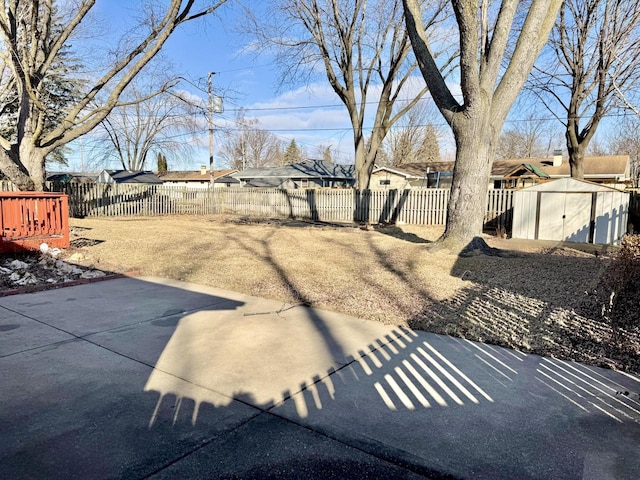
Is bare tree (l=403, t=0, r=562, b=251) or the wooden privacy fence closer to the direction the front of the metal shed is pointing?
the bare tree

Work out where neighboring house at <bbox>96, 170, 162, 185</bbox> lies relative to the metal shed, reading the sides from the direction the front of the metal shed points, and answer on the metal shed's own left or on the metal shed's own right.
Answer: on the metal shed's own right

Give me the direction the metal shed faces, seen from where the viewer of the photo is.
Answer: facing the viewer

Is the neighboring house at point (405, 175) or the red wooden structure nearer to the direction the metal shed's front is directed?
the red wooden structure

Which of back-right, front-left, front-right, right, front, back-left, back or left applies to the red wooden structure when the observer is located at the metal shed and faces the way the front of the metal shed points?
front-right

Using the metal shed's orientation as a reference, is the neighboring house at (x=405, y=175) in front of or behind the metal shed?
behind

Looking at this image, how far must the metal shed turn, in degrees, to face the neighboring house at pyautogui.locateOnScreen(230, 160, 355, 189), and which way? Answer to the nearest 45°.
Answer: approximately 135° to its right

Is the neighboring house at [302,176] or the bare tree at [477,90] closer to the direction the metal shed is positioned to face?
the bare tree
